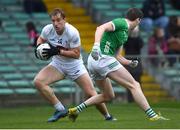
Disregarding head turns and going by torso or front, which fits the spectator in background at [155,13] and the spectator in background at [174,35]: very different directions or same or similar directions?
same or similar directions

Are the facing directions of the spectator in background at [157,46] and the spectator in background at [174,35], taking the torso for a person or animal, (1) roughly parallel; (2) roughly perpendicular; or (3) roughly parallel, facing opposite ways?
roughly parallel

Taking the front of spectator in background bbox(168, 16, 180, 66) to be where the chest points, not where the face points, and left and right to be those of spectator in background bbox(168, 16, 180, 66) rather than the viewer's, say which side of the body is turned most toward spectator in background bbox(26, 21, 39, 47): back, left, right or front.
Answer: right

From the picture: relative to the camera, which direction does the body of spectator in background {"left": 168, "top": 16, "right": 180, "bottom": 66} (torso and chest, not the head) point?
toward the camera

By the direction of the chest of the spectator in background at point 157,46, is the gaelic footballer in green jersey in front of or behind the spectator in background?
in front

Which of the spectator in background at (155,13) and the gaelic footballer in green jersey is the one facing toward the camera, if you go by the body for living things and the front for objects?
the spectator in background

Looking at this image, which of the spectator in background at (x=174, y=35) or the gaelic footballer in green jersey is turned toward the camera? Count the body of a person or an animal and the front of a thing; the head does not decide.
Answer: the spectator in background

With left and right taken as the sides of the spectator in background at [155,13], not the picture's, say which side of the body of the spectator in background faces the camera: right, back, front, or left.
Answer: front

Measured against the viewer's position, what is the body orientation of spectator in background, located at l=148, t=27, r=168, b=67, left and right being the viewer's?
facing the viewer
